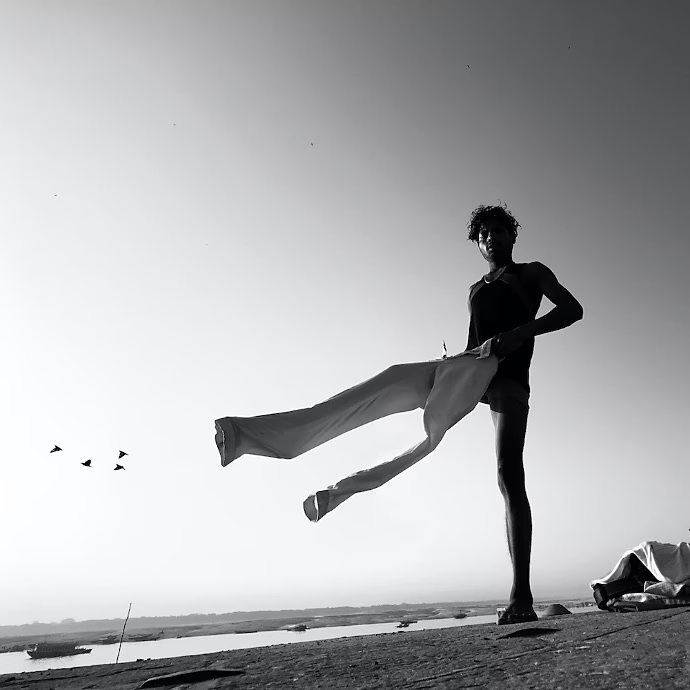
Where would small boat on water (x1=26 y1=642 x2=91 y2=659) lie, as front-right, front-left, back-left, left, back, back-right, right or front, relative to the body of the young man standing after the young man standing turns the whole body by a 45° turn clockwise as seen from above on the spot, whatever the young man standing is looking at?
front-right

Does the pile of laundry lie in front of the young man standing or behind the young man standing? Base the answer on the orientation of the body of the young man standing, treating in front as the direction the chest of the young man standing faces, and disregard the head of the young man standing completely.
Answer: behind

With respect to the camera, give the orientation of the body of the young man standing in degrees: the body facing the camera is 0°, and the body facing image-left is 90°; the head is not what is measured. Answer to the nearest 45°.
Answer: approximately 45°
